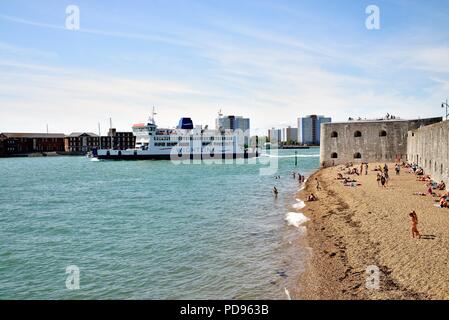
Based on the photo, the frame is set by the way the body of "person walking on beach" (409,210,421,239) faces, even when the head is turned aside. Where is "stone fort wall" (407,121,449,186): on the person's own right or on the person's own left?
on the person's own right
